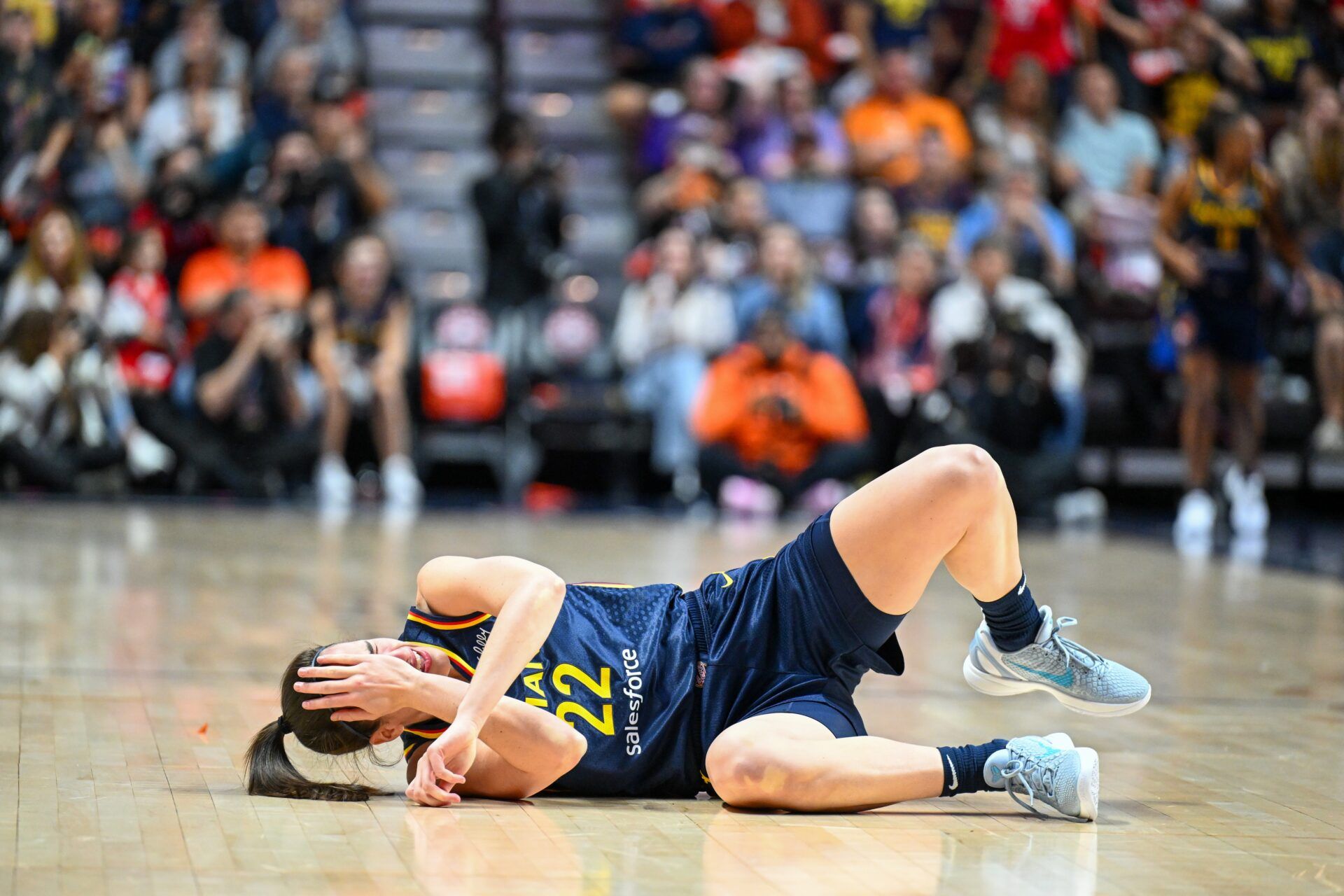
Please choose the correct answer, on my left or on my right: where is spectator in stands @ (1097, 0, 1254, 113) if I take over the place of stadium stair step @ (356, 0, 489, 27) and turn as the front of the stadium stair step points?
on my left

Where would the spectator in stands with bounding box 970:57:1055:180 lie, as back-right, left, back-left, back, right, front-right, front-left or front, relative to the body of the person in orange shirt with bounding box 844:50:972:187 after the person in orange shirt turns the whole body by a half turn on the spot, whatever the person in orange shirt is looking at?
right

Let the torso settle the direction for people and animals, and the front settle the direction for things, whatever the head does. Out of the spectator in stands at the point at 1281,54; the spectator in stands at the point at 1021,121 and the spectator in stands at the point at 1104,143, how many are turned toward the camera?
3

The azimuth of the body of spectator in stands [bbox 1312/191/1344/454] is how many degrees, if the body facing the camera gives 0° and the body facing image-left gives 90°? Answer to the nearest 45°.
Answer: approximately 0°

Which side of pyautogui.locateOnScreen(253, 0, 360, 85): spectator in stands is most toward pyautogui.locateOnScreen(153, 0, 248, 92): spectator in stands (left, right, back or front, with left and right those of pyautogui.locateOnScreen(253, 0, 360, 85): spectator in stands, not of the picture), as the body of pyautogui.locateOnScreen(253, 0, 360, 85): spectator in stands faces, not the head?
right

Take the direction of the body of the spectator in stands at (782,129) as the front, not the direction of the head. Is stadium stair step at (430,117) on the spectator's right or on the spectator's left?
on the spectator's right

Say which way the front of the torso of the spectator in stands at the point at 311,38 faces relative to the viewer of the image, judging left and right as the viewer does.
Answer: facing the viewer

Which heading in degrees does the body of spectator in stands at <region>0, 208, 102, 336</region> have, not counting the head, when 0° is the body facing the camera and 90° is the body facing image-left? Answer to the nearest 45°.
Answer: approximately 0°
